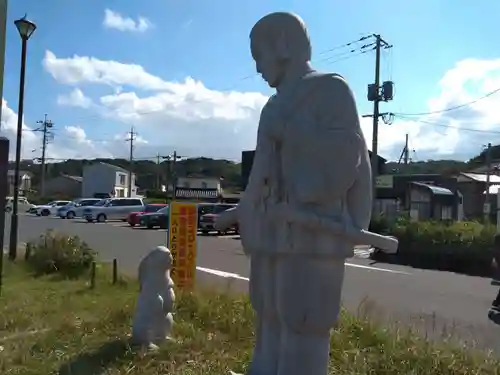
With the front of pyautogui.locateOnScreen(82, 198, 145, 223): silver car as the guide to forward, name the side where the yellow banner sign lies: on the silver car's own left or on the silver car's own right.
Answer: on the silver car's own left

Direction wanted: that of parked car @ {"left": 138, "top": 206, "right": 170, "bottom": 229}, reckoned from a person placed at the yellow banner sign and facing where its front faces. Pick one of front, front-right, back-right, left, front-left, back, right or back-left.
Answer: back

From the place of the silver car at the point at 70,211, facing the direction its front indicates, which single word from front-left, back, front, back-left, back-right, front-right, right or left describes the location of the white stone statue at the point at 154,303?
front-left

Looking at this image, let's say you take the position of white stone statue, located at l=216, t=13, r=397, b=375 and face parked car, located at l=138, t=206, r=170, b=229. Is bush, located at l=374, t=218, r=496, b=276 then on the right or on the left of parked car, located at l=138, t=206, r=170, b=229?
right

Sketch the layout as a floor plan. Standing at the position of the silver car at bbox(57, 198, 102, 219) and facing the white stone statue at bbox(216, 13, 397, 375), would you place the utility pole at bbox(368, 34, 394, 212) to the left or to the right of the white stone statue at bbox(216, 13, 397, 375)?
left

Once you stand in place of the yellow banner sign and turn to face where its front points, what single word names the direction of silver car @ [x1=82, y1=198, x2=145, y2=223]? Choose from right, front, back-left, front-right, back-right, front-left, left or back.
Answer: back

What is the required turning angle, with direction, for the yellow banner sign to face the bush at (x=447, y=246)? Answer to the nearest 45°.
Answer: approximately 135° to its left
